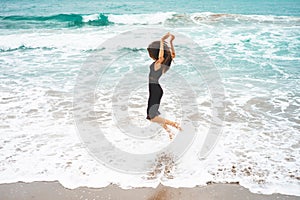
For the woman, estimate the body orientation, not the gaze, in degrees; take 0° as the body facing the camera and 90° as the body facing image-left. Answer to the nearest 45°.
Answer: approximately 90°
